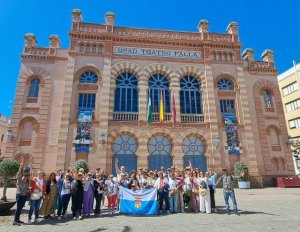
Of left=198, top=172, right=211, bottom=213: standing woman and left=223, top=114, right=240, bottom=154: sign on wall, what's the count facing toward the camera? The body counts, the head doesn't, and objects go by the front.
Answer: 2

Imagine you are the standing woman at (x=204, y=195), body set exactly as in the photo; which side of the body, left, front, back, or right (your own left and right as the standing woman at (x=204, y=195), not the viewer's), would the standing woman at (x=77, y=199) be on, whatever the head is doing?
right

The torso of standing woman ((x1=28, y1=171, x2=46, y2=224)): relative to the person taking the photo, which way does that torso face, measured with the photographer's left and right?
facing the viewer and to the right of the viewer

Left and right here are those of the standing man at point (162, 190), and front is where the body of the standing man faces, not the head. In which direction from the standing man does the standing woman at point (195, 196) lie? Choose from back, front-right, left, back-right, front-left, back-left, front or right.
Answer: left

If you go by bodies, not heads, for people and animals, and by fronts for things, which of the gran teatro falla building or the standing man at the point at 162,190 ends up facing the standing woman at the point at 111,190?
the gran teatro falla building

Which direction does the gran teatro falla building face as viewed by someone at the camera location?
facing the viewer

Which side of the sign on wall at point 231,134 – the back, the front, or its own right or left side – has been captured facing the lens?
front

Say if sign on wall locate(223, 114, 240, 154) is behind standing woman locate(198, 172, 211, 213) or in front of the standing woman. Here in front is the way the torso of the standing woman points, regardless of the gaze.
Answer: behind

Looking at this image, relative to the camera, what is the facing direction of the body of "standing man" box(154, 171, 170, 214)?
toward the camera

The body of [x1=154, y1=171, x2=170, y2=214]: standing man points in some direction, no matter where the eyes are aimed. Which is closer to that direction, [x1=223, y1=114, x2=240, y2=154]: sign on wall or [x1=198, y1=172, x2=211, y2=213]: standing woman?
the standing woman

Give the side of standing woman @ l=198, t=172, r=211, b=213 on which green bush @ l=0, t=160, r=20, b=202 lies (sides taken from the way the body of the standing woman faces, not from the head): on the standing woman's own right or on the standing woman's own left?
on the standing woman's own right

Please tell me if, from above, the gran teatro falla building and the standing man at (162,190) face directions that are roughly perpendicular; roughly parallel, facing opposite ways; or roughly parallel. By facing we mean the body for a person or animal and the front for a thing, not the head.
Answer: roughly parallel

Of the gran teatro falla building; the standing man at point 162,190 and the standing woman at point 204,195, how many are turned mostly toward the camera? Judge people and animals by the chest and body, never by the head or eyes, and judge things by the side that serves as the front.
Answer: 3

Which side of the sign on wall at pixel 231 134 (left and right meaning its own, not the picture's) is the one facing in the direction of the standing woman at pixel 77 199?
front

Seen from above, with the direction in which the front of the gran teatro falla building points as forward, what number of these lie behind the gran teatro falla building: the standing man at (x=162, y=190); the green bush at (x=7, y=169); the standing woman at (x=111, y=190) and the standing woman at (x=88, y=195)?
0
